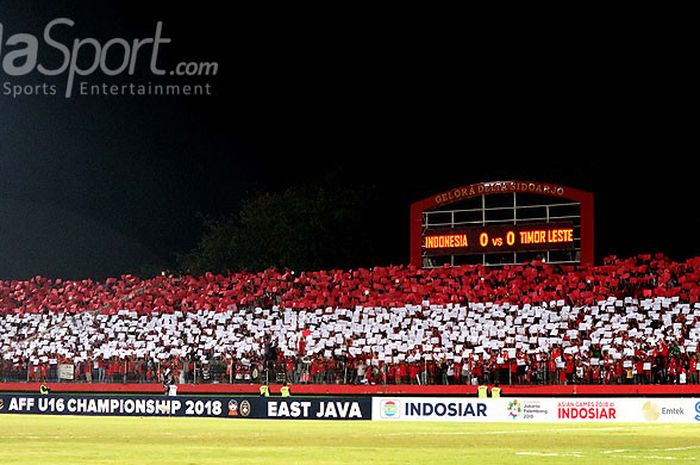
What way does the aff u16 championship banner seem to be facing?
toward the camera
